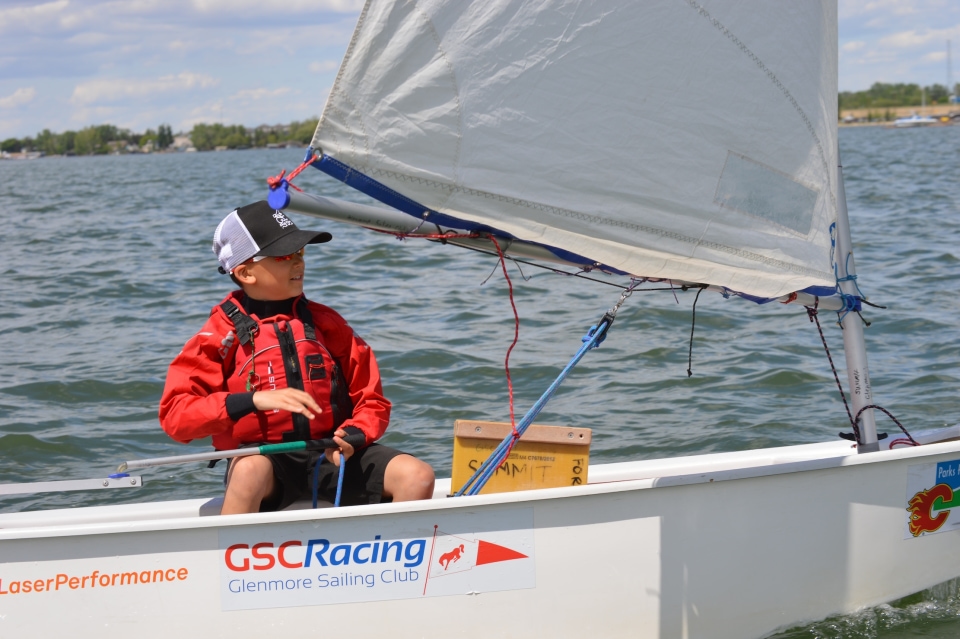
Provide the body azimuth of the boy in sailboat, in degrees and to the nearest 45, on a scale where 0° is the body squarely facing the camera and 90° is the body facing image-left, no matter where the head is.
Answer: approximately 315°
